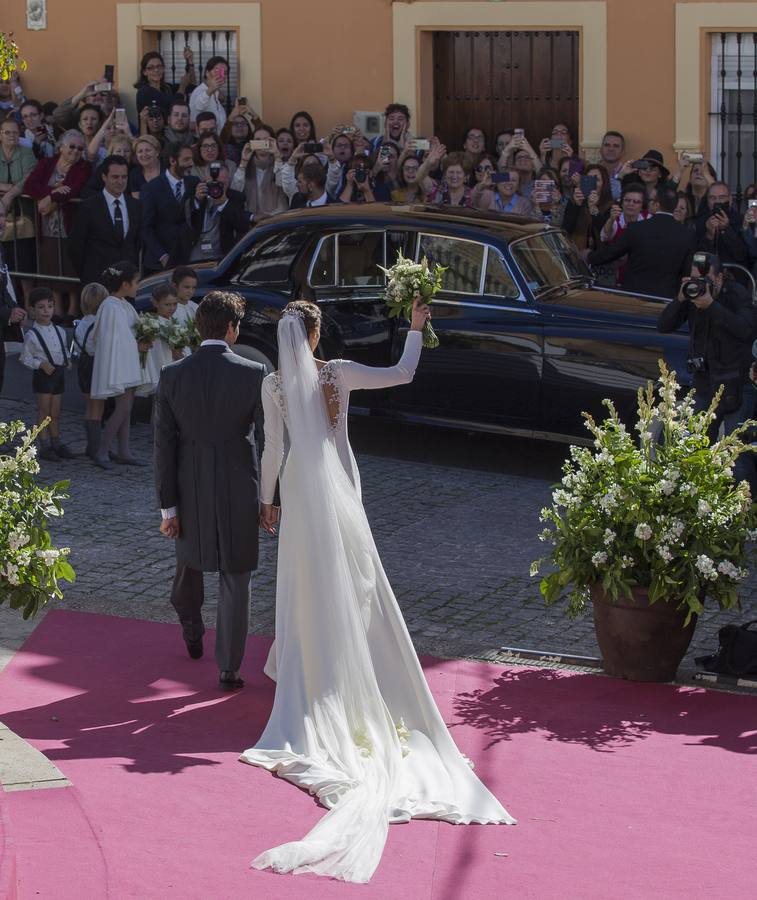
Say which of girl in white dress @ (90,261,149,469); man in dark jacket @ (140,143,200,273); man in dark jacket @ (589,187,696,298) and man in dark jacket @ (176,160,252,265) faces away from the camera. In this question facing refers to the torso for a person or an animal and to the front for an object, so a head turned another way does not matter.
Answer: man in dark jacket @ (589,187,696,298)

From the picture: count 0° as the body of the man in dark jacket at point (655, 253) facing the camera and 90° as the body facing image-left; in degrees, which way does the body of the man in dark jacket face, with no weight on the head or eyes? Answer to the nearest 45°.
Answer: approximately 180°

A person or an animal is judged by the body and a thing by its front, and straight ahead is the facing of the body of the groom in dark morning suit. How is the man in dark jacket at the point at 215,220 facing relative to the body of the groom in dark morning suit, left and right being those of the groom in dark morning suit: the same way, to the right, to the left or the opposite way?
the opposite way

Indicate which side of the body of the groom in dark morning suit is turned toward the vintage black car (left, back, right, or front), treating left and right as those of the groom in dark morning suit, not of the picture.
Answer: front

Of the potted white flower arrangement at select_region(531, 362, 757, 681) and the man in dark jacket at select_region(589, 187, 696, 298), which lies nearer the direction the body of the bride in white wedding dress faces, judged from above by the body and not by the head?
the man in dark jacket

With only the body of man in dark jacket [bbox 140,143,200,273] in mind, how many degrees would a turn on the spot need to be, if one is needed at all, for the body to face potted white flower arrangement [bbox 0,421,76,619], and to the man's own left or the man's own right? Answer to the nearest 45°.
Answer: approximately 45° to the man's own right

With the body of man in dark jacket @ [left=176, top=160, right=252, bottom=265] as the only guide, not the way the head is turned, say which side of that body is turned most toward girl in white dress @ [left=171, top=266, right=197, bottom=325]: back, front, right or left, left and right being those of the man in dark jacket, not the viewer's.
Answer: front

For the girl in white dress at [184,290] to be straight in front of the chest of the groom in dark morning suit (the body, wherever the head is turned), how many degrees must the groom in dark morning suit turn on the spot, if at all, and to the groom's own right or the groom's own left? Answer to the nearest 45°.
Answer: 0° — they already face them

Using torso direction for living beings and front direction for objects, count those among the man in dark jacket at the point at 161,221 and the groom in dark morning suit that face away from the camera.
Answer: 1

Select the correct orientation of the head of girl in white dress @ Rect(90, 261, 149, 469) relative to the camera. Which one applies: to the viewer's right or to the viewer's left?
to the viewer's right

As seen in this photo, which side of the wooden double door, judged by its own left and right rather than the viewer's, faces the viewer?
front

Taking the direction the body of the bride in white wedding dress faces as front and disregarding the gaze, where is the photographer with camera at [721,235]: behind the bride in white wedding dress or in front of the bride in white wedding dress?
in front
